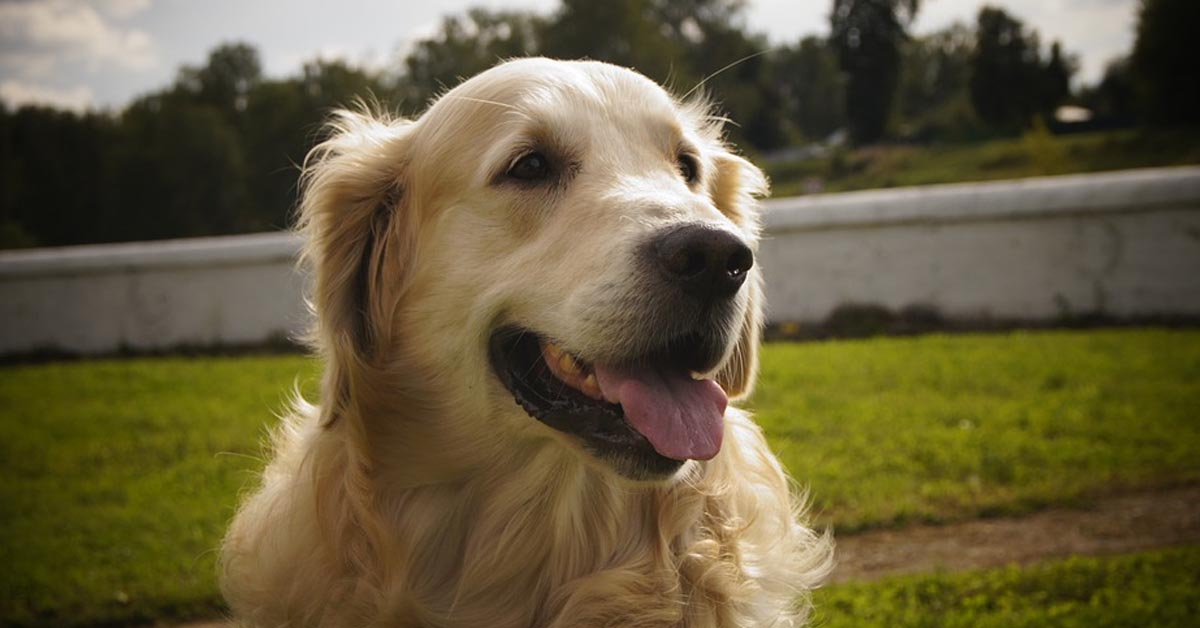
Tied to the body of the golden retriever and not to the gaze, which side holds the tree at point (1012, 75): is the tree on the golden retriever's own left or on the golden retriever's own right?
on the golden retriever's own left

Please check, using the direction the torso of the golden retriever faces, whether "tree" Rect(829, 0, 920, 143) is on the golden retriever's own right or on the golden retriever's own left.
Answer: on the golden retriever's own left

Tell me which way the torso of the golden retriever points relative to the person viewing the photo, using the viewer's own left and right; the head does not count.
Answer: facing the viewer and to the right of the viewer

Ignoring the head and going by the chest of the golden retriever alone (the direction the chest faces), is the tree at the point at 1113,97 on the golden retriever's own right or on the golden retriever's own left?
on the golden retriever's own left

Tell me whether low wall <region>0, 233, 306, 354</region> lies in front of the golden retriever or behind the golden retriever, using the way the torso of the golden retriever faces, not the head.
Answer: behind

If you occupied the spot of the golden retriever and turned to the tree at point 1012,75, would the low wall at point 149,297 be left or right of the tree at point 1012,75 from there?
left

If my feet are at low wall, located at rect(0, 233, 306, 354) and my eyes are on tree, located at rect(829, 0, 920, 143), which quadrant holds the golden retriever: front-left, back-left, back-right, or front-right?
back-right

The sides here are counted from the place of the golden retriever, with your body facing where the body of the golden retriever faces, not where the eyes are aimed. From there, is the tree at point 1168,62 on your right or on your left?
on your left
